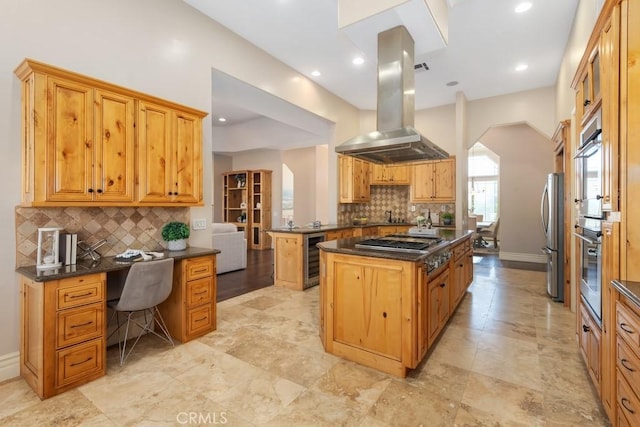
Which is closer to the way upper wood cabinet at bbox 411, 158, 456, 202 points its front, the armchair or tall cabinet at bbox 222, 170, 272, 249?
the armchair

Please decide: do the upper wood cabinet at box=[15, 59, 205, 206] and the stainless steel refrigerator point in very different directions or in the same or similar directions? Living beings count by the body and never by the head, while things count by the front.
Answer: very different directions

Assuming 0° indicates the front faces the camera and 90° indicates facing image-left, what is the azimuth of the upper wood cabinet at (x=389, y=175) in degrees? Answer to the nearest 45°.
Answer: approximately 0°

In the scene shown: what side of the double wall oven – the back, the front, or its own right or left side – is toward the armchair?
front

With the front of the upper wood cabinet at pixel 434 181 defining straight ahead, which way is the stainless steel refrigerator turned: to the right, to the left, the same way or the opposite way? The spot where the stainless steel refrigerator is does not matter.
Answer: to the right

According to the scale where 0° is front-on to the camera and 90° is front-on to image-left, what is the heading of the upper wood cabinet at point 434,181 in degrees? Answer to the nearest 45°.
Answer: approximately 0°

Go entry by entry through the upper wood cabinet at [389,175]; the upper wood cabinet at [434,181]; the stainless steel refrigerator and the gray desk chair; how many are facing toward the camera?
2

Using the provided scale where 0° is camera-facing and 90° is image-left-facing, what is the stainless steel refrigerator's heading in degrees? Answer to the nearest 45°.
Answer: approximately 90°

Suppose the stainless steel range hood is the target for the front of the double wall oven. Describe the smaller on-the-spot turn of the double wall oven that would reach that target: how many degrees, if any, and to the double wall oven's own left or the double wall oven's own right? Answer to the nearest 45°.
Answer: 0° — it already faces it

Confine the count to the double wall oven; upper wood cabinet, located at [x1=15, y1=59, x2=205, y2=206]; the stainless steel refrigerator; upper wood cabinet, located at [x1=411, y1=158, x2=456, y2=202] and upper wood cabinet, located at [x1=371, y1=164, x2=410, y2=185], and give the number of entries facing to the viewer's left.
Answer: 2

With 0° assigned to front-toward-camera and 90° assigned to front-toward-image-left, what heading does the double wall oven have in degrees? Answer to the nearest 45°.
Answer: approximately 90°

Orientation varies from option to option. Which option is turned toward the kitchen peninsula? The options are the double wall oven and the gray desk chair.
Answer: the double wall oven

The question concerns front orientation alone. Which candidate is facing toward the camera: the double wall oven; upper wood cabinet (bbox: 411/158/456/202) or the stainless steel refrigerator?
the upper wood cabinet

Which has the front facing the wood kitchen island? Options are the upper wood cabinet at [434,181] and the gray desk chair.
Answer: the upper wood cabinet

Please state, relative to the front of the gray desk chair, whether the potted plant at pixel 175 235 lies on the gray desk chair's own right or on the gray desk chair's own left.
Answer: on the gray desk chair's own right

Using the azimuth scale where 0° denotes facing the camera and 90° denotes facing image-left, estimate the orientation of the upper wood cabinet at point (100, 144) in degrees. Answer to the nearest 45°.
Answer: approximately 315°
